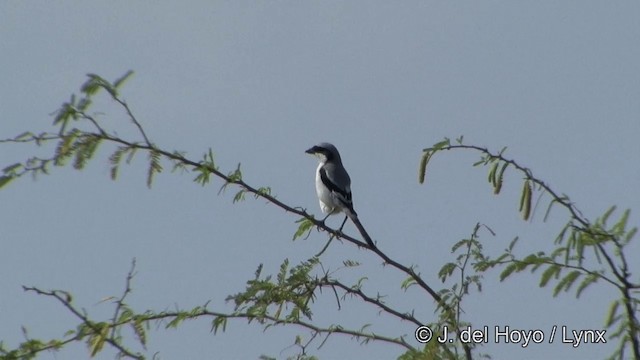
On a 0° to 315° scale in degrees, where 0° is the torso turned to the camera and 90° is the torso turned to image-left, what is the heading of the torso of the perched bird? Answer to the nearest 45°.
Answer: approximately 90°
